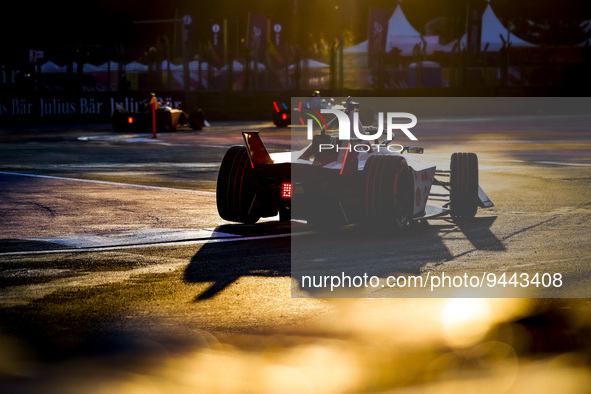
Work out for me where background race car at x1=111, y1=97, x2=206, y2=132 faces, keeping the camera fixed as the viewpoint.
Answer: facing away from the viewer and to the right of the viewer

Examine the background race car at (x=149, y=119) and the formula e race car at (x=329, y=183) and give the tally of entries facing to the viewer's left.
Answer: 0

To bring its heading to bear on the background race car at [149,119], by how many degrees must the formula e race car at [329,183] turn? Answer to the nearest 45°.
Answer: approximately 45° to its left

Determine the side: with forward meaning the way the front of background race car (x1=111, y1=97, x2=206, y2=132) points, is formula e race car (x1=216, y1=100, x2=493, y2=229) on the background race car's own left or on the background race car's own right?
on the background race car's own right

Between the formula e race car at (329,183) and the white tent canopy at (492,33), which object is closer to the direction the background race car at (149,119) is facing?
the white tent canopy

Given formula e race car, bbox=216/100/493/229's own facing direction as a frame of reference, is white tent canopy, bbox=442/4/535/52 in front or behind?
in front

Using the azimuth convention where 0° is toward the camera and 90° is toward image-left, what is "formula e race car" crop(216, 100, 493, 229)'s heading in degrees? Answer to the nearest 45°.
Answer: approximately 225°

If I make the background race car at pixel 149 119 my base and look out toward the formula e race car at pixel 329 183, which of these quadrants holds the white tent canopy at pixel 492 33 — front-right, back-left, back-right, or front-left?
back-left

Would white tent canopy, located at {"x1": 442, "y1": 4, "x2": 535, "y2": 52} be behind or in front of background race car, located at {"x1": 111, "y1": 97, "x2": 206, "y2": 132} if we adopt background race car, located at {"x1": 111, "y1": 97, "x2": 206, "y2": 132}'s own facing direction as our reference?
in front
